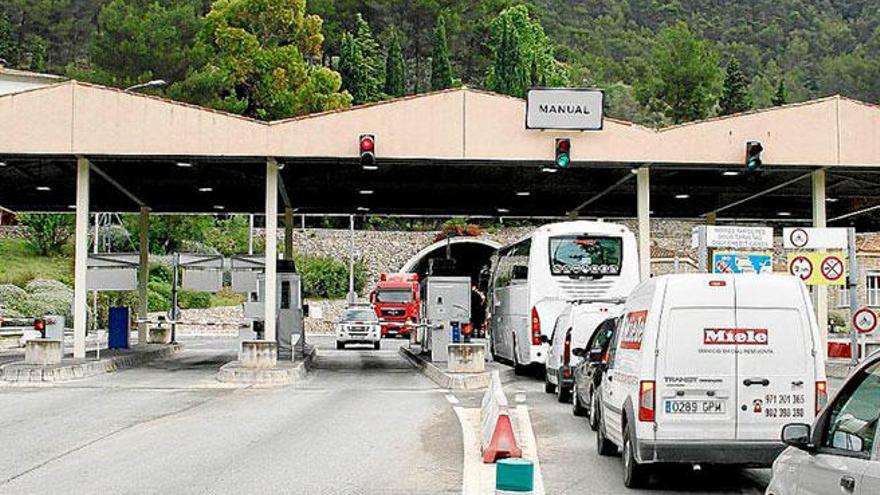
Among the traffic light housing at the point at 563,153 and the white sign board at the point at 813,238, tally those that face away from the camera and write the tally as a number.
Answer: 0

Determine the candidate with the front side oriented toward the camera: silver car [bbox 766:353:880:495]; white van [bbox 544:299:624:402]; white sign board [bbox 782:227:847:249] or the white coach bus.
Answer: the white sign board

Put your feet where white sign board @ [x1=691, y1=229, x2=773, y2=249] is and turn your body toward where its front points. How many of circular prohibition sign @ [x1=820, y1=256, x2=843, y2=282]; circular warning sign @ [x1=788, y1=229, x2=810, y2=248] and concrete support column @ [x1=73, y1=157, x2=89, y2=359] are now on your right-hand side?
1

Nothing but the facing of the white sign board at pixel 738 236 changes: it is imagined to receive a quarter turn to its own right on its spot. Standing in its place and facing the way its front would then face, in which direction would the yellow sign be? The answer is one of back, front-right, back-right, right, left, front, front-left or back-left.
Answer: back-right

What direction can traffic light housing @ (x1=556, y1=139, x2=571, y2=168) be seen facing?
toward the camera

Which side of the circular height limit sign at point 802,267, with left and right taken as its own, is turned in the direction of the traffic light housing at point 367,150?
right

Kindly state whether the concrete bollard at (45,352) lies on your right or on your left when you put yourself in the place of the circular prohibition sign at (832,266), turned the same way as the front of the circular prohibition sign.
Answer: on your right

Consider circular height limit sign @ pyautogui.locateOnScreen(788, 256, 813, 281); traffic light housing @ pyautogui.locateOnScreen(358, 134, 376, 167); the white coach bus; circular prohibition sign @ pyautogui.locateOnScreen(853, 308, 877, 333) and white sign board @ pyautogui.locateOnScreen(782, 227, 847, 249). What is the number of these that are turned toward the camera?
4

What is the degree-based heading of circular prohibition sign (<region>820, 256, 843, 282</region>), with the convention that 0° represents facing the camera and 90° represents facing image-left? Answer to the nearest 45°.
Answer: approximately 0°

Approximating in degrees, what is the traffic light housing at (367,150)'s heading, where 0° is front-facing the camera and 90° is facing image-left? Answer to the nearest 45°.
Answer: approximately 0°

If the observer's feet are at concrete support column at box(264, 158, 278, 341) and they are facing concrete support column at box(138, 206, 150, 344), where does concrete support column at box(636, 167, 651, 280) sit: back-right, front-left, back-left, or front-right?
back-right

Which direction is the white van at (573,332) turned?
away from the camera

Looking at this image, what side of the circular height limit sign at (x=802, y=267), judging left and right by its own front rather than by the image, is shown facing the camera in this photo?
front

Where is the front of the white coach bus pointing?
away from the camera

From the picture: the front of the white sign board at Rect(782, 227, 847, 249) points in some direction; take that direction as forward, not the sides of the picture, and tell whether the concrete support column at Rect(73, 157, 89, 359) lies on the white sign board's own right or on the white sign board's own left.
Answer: on the white sign board's own right

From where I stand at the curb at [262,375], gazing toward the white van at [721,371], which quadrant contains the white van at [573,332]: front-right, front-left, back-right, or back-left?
front-left

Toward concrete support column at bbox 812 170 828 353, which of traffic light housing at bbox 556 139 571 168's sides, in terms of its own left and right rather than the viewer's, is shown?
left

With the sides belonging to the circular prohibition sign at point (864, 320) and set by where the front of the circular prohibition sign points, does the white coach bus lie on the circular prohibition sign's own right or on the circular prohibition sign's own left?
on the circular prohibition sign's own right

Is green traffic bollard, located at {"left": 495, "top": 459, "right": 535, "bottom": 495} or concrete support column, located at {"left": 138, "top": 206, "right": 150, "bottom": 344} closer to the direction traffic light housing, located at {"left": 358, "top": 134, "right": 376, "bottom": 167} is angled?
the green traffic bollard
